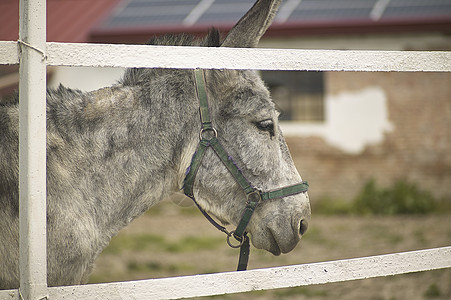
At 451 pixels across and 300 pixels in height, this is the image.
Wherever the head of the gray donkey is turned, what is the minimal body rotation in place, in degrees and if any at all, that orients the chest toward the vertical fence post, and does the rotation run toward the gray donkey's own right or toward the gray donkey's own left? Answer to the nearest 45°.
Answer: approximately 135° to the gray donkey's own right

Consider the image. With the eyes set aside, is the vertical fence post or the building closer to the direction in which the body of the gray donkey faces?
the building

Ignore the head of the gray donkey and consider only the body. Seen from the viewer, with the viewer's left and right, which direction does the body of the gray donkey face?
facing to the right of the viewer

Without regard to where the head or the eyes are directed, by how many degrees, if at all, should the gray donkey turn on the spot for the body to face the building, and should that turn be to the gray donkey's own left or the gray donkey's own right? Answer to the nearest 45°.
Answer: approximately 45° to the gray donkey's own left

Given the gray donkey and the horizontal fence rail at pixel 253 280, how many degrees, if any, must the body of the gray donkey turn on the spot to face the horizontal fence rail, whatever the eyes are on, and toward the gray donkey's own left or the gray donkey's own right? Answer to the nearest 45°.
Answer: approximately 45° to the gray donkey's own right
